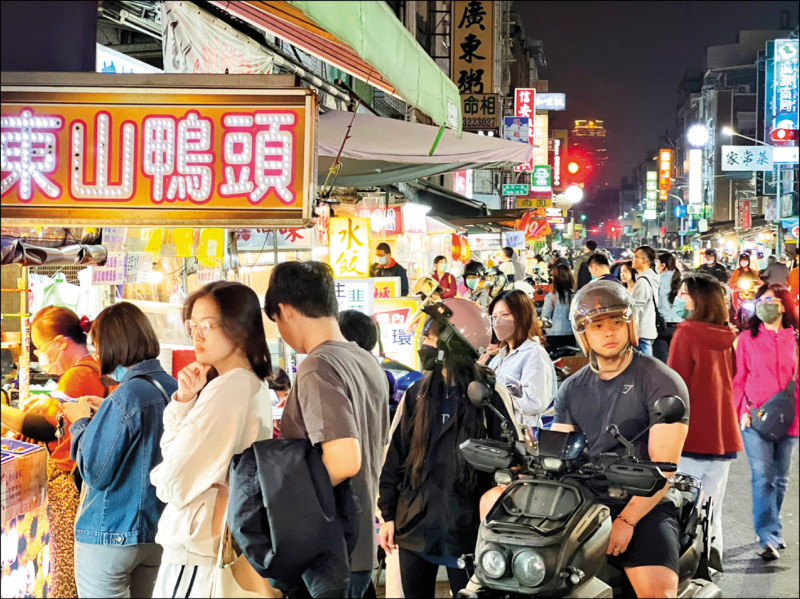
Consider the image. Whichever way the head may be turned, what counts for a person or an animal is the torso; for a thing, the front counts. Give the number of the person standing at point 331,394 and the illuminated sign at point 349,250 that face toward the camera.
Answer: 1

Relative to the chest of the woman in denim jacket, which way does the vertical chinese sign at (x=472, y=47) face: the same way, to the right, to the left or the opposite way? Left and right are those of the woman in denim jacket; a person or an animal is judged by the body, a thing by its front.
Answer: to the left

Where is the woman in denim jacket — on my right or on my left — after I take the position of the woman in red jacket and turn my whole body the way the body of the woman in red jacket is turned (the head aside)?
on my left

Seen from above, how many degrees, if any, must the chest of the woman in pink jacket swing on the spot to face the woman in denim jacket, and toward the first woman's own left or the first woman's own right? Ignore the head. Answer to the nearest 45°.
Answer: approximately 45° to the first woman's own right

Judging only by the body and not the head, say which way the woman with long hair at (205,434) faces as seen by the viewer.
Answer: to the viewer's left

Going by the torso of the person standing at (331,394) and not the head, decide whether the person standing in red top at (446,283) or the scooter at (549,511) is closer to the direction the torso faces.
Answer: the person standing in red top

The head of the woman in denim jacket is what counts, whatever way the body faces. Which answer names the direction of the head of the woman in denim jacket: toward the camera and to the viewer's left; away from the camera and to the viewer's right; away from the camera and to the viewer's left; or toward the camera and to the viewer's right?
away from the camera and to the viewer's left
